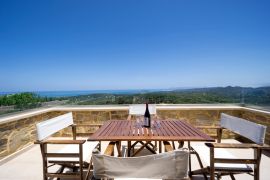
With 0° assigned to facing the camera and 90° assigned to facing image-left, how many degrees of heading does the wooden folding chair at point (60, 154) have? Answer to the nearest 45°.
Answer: approximately 315°

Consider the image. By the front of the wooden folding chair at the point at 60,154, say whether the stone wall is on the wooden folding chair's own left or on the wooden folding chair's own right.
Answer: on the wooden folding chair's own left
